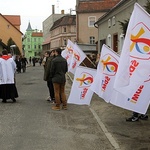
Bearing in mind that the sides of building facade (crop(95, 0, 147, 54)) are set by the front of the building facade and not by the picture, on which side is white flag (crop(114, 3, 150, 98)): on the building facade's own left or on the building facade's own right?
on the building facade's own left

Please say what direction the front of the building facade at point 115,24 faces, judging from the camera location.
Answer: facing the viewer and to the left of the viewer

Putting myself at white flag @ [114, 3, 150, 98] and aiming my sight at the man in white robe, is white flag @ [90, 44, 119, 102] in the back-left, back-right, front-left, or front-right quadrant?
front-right

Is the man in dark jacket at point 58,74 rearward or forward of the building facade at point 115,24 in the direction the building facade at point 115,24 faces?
forward
